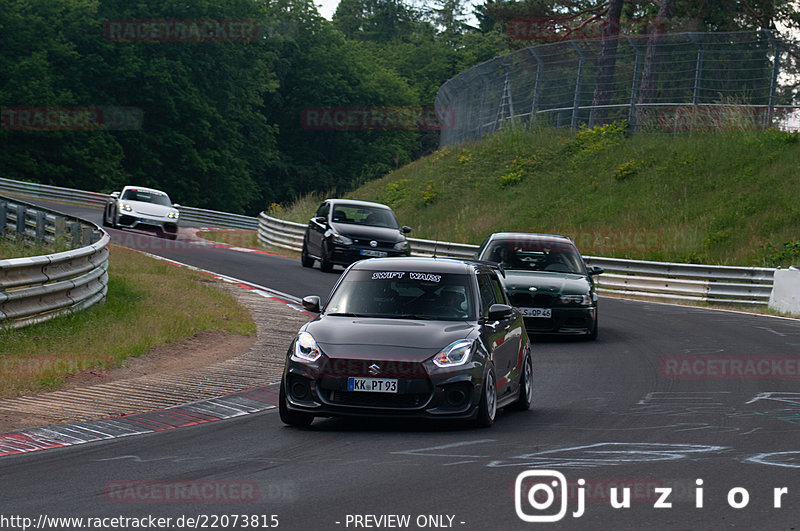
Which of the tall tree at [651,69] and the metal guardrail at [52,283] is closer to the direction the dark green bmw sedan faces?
the metal guardrail

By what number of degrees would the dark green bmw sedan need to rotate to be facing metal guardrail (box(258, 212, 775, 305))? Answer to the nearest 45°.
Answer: approximately 180°

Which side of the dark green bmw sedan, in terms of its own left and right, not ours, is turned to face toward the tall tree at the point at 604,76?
back

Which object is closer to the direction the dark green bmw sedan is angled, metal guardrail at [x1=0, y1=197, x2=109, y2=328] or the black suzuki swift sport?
the black suzuki swift sport

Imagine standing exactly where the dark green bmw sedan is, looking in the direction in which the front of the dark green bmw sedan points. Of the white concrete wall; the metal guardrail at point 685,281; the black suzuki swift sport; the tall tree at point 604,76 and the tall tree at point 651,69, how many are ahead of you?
1

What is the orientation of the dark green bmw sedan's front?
toward the camera

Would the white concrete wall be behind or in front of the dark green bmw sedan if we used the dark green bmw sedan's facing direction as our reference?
behind

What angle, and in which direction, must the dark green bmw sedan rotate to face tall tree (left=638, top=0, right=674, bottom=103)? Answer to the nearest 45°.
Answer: approximately 180°

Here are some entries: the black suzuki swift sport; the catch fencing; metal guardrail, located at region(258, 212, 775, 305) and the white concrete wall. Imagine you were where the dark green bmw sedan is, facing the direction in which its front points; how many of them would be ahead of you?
1

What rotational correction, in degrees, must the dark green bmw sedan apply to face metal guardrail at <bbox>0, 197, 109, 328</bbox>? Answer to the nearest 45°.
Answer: approximately 45° to its right

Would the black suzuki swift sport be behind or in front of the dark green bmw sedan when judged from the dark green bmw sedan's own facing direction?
in front

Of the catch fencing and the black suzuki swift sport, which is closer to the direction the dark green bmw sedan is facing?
the black suzuki swift sport

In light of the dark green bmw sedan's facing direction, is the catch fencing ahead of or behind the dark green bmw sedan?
behind
